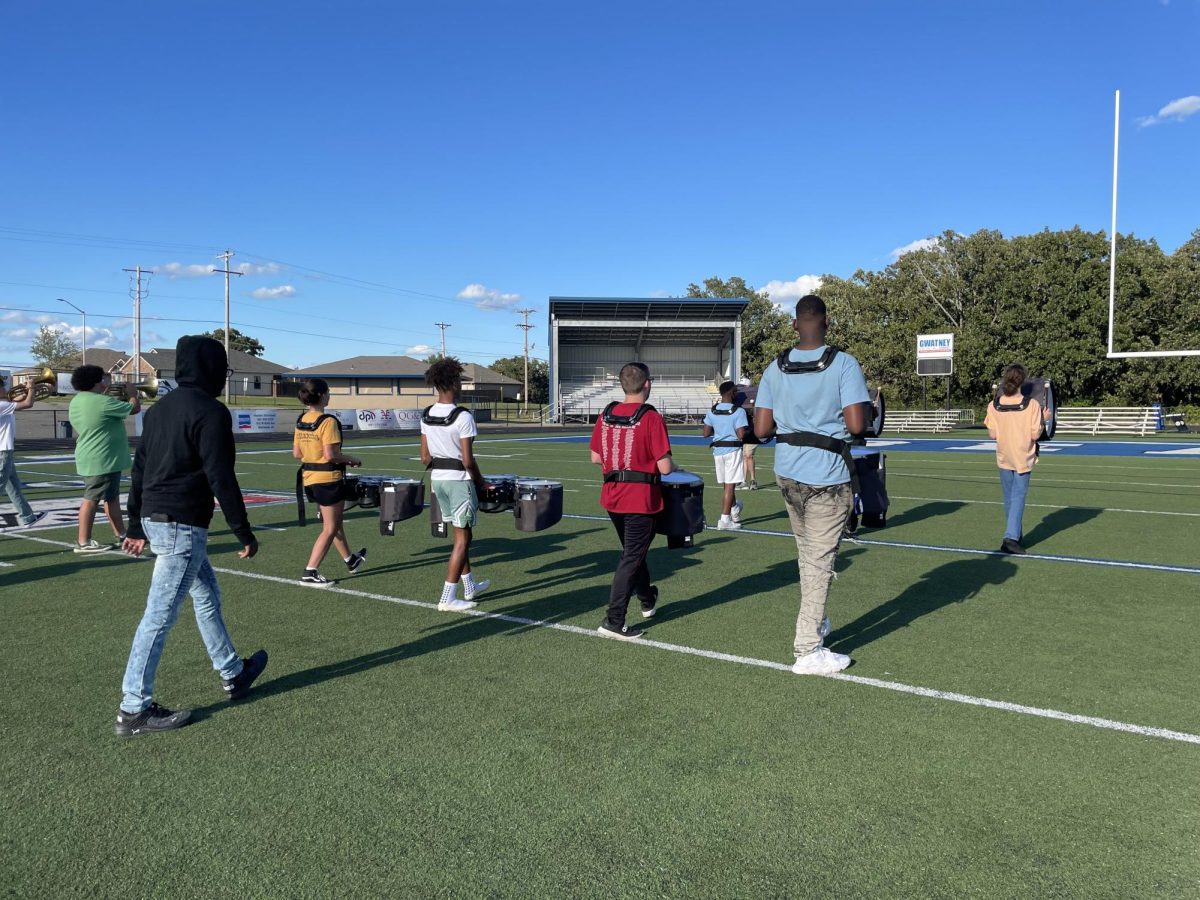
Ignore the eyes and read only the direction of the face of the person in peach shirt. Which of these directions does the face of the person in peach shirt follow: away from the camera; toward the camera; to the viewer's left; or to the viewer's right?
away from the camera

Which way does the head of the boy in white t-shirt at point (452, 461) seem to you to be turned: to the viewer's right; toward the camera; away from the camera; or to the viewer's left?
away from the camera

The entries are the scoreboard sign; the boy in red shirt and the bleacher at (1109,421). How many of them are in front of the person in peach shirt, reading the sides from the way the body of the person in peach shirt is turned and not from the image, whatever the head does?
2

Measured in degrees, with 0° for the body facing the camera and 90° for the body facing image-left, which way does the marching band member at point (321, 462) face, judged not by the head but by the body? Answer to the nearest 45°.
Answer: approximately 225°

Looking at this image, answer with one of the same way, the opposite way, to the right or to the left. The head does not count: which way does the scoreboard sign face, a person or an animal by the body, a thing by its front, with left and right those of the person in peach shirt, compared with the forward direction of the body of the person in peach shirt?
the opposite way

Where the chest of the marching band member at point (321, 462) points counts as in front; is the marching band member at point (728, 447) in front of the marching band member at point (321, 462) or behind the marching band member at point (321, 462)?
in front

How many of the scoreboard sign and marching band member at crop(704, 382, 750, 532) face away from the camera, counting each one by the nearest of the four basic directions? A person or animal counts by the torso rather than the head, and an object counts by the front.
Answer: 1

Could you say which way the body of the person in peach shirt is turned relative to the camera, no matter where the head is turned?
away from the camera

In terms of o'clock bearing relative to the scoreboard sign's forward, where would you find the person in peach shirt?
The person in peach shirt is roughly at 12 o'clock from the scoreboard sign.

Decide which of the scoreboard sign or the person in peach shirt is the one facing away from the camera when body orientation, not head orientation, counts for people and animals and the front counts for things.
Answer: the person in peach shirt

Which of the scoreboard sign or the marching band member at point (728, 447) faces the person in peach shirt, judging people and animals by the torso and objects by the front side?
the scoreboard sign

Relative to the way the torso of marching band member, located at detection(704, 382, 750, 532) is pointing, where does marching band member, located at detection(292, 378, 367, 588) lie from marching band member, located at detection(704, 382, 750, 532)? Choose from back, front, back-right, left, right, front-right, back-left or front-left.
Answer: back-left

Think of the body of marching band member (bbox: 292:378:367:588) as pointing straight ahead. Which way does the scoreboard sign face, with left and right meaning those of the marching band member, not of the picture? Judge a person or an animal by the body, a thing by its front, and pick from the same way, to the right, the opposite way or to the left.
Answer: the opposite way

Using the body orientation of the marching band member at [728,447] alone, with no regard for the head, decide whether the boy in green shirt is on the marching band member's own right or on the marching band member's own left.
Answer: on the marching band member's own left

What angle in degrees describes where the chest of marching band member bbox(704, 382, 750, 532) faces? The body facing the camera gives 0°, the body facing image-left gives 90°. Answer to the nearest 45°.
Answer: approximately 180°
